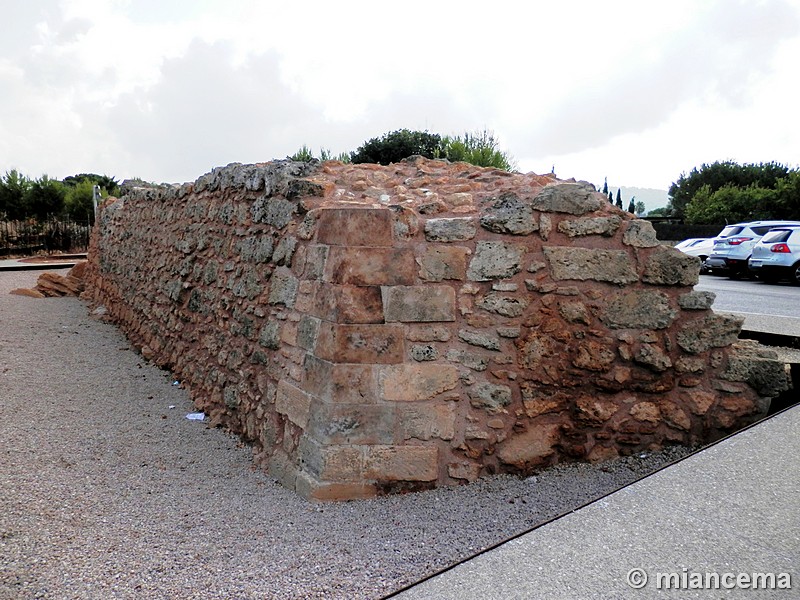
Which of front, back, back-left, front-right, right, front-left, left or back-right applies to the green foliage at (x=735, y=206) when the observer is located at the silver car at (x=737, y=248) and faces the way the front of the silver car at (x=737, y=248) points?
front-left

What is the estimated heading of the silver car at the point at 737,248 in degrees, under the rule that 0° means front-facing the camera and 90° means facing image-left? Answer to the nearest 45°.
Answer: approximately 225°

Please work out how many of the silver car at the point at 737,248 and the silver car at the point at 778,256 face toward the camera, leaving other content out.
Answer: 0

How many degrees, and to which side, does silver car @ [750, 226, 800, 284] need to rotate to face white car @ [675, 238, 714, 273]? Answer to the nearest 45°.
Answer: approximately 45° to its left

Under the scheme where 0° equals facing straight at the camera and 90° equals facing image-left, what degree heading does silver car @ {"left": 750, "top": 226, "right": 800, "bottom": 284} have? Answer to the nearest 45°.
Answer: approximately 225°

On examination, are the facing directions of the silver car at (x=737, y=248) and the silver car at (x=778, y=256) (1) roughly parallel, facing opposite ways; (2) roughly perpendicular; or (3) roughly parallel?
roughly parallel

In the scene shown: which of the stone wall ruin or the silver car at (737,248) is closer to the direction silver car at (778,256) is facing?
the silver car
